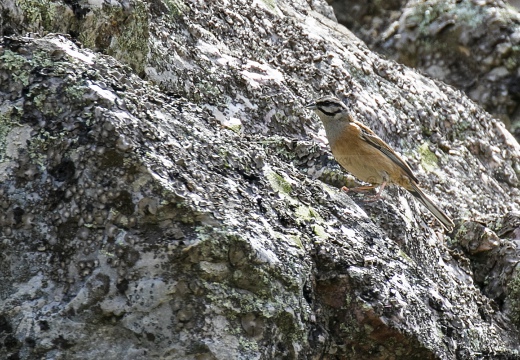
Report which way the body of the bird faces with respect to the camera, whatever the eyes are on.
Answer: to the viewer's left
